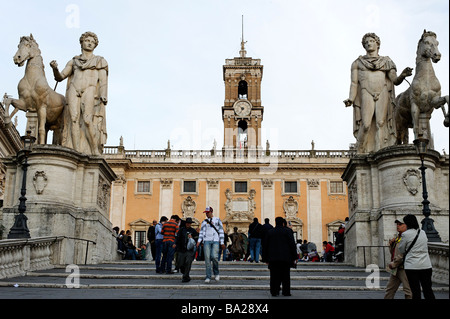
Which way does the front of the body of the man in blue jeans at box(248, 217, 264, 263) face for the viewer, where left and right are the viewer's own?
facing away from the viewer

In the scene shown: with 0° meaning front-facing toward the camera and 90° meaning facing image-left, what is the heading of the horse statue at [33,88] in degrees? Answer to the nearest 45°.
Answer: approximately 45°

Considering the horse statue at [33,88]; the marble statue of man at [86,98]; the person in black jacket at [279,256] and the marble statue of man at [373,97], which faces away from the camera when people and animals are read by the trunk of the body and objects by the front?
the person in black jacket

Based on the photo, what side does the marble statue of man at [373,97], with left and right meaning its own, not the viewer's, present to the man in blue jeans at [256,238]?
right

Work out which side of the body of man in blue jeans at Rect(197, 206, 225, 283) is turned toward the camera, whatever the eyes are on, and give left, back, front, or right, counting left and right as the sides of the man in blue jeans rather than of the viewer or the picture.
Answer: front

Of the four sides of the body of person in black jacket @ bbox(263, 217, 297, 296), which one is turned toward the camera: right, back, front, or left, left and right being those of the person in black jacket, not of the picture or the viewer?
back

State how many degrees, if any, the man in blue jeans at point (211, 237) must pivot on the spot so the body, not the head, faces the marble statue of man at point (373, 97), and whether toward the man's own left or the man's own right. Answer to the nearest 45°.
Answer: approximately 135° to the man's own left

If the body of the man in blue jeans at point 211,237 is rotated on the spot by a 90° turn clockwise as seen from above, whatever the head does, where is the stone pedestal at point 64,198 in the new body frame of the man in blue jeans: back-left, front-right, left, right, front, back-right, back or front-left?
front-right

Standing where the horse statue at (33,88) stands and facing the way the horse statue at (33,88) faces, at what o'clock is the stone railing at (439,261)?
The stone railing is roughly at 9 o'clock from the horse statue.
